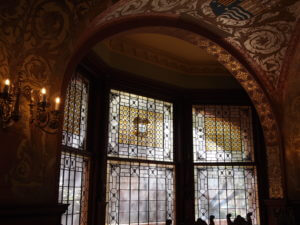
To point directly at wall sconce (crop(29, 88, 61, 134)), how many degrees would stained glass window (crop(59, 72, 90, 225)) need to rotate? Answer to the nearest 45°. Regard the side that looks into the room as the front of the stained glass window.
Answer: approximately 45° to its right

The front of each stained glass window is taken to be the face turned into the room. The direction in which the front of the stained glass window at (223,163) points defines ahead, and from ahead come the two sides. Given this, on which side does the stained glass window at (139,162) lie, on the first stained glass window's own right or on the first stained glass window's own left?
on the first stained glass window's own right

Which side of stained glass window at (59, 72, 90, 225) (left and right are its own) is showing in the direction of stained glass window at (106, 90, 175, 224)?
left

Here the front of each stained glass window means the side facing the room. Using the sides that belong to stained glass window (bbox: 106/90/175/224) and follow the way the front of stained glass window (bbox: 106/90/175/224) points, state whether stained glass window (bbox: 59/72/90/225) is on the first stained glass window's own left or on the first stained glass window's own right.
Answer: on the first stained glass window's own right

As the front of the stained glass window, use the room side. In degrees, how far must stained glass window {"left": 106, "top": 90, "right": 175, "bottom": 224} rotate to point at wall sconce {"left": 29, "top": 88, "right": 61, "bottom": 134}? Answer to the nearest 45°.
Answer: approximately 45° to its right

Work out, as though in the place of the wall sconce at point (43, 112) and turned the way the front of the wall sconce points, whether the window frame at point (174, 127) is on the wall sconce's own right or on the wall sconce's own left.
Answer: on the wall sconce's own left

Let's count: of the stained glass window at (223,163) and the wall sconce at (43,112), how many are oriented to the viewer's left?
0

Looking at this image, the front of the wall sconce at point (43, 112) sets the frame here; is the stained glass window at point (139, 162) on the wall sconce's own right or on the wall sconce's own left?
on the wall sconce's own left

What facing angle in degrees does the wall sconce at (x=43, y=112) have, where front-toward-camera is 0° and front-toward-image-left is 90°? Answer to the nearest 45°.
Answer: approximately 315°

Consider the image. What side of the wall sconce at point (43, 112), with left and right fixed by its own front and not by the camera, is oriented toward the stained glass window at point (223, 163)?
left

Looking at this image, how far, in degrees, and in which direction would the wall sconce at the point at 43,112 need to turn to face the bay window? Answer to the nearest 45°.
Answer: approximately 90° to its left

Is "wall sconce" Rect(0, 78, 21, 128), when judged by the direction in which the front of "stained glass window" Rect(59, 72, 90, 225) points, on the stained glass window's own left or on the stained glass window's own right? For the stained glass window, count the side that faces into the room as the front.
on the stained glass window's own right

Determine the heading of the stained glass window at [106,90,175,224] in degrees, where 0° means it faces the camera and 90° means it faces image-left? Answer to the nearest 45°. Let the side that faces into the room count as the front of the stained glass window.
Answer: approximately 315°

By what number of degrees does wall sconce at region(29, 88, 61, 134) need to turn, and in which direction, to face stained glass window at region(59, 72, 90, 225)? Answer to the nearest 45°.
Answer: approximately 135° to its left
